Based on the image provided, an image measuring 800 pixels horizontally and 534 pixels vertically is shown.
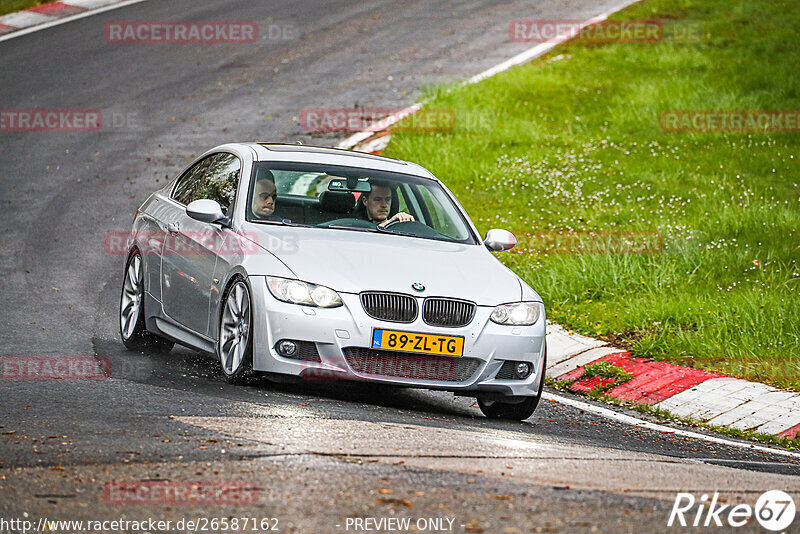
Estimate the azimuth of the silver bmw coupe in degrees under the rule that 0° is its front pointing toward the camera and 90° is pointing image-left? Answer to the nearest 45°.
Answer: approximately 315°
